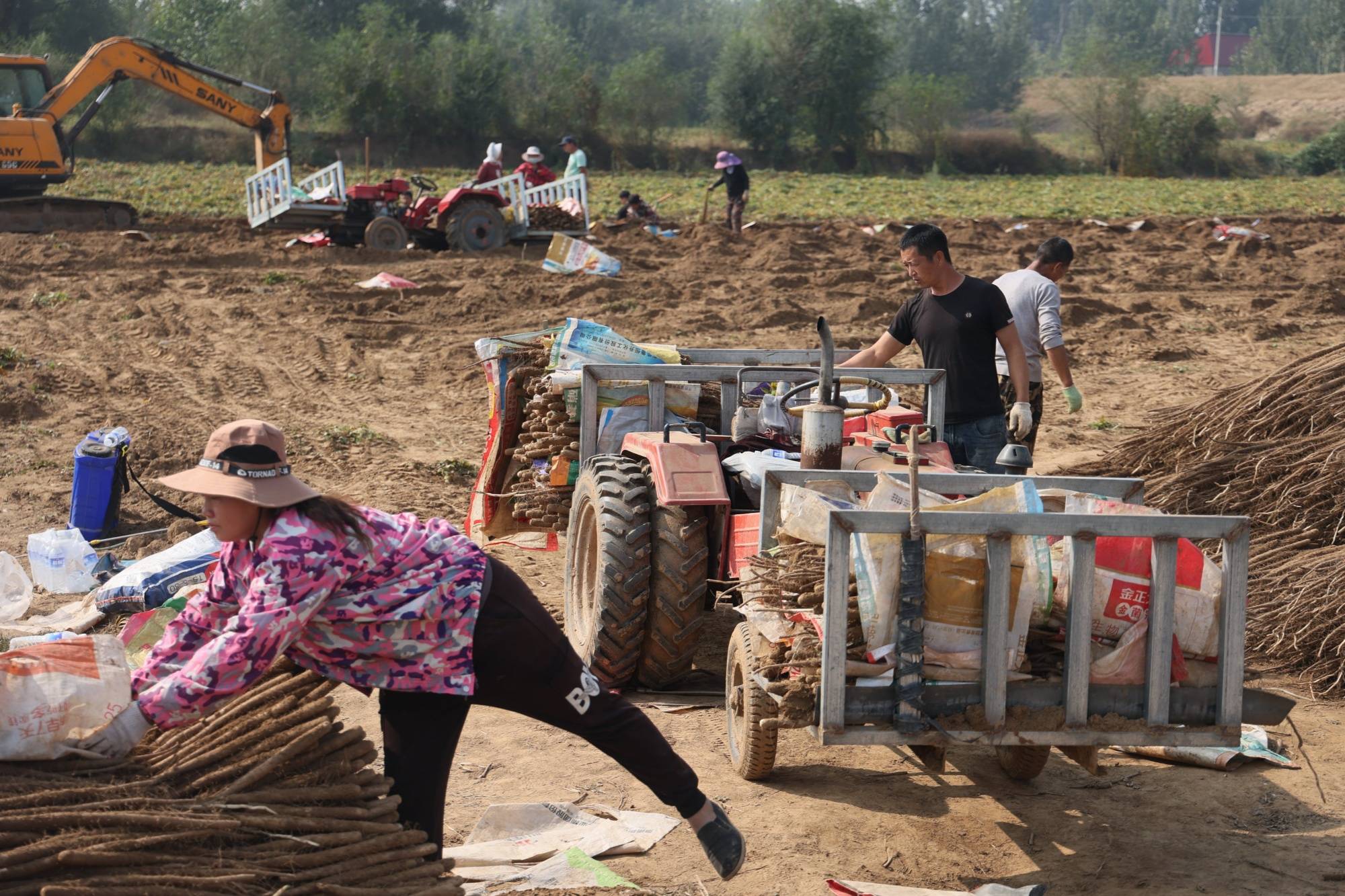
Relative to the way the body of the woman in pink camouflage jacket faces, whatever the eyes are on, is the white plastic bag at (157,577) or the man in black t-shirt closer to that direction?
the white plastic bag

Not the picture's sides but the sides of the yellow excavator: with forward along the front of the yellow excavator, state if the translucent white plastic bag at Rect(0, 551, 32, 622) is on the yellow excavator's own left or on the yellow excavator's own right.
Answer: on the yellow excavator's own right

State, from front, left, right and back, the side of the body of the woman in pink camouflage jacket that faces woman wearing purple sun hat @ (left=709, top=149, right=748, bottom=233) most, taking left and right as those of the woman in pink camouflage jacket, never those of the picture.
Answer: right

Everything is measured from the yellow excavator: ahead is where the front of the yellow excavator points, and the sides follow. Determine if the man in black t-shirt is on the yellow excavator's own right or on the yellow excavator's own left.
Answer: on the yellow excavator's own right

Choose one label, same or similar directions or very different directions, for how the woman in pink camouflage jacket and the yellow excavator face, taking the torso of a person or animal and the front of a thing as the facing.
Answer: very different directions

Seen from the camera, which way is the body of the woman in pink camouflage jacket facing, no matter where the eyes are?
to the viewer's left

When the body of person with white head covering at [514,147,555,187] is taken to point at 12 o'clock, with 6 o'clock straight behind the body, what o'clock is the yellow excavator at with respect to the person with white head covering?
The yellow excavator is roughly at 3 o'clock from the person with white head covering.

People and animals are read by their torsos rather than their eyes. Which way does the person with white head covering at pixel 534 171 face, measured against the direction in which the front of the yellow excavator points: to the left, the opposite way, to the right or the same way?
to the right

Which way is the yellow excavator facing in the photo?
to the viewer's right
